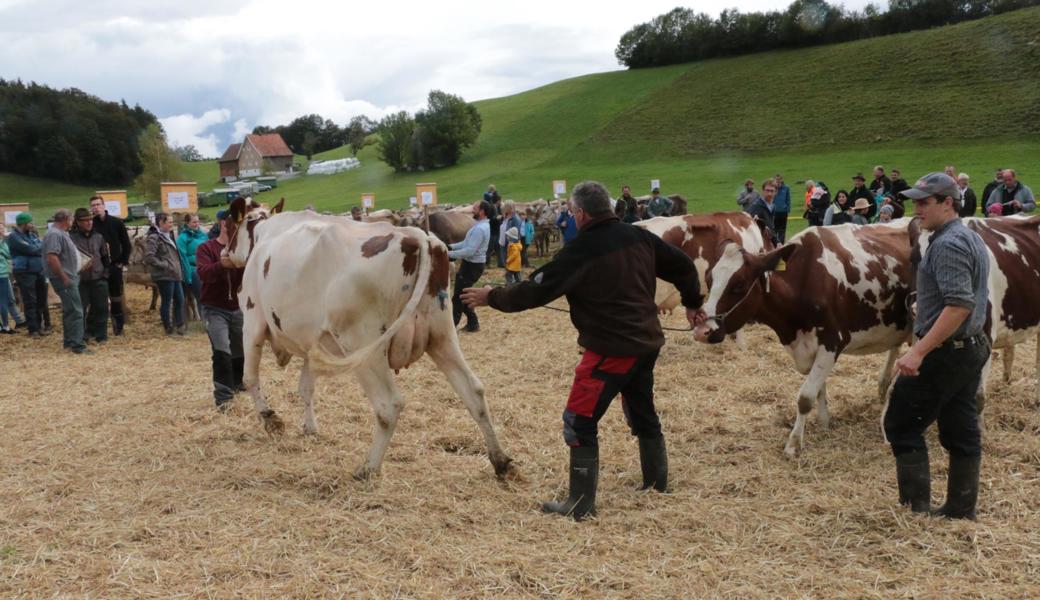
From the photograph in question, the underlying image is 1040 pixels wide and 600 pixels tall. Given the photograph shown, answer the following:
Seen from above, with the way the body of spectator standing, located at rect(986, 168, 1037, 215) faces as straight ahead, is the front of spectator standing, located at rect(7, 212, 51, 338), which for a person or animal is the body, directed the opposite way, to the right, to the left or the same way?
to the left

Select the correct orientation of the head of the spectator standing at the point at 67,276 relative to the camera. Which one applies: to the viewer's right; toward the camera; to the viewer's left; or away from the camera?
to the viewer's right

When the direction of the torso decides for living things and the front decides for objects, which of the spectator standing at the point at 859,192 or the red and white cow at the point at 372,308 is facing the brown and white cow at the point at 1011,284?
the spectator standing

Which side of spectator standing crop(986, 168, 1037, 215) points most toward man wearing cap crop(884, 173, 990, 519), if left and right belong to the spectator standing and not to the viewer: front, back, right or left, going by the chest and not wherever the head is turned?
front

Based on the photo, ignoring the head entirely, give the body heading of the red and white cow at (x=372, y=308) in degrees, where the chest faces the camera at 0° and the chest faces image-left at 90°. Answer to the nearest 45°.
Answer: approximately 135°

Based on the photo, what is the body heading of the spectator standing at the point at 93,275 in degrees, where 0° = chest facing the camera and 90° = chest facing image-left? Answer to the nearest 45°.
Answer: approximately 315°

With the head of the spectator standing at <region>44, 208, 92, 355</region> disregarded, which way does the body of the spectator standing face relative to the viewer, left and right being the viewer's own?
facing to the right of the viewer

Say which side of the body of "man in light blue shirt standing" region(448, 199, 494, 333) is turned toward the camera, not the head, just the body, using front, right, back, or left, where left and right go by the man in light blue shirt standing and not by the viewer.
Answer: left

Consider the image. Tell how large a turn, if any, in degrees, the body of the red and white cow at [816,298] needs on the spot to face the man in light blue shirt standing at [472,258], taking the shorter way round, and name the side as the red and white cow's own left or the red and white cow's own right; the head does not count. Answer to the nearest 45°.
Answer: approximately 90° to the red and white cow's own right

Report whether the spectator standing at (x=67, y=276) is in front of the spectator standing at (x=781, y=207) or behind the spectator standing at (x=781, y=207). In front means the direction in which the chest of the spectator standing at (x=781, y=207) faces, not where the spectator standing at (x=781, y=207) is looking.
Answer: in front

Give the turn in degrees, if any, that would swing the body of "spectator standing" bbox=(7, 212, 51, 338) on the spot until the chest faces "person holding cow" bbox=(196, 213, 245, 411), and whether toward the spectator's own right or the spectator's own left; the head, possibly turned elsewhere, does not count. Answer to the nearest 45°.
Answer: approximately 45° to the spectator's own right

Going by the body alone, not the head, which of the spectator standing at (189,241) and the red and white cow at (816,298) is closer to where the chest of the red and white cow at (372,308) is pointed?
the spectator standing

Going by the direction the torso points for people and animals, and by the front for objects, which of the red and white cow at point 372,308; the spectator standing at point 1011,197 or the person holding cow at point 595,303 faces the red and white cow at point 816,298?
the spectator standing
